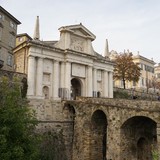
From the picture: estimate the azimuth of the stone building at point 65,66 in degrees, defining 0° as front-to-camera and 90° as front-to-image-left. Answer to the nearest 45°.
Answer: approximately 315°

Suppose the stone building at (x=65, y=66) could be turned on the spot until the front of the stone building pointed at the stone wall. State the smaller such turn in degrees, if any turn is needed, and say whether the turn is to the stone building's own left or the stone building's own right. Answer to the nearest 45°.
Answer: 0° — it already faces it

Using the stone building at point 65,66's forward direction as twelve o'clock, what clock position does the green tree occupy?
The green tree is roughly at 2 o'clock from the stone building.
